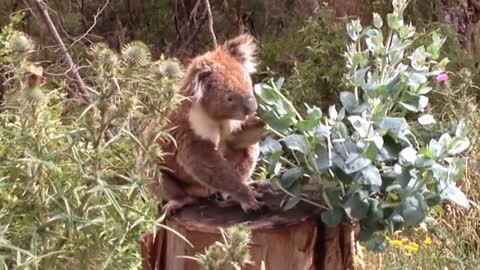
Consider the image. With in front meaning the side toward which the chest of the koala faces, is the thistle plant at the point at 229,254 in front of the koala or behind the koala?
in front

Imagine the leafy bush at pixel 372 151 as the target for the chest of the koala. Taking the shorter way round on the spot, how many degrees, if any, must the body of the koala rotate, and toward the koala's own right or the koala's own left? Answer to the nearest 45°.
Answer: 0° — it already faces it

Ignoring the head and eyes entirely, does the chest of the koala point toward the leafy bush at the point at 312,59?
no

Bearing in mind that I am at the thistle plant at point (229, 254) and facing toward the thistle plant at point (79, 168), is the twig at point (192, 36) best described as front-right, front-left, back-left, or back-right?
front-right

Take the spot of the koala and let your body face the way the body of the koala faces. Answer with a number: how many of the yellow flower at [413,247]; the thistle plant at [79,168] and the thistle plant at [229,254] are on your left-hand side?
1

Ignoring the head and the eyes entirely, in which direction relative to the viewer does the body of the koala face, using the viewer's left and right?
facing the viewer and to the right of the viewer

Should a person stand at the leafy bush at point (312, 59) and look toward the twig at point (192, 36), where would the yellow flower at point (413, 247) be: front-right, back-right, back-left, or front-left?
back-left

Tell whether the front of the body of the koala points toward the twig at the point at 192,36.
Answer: no

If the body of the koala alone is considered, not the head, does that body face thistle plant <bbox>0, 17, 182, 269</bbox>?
no
